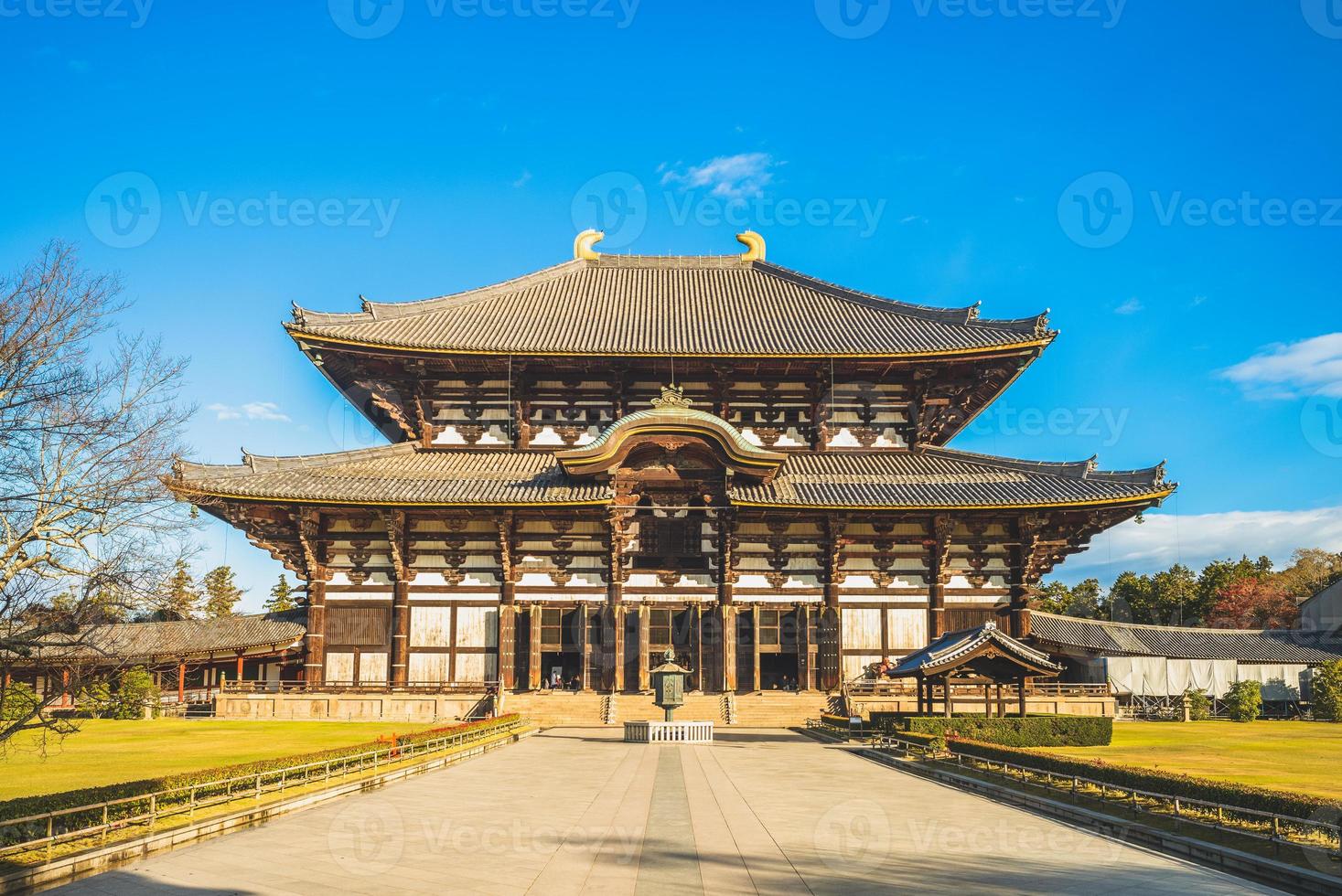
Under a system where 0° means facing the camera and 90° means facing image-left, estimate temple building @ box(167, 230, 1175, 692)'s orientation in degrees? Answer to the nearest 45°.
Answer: approximately 0°

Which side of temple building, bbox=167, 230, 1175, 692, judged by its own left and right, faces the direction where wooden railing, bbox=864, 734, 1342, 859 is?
front

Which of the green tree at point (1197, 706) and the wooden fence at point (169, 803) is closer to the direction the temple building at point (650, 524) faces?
the wooden fence

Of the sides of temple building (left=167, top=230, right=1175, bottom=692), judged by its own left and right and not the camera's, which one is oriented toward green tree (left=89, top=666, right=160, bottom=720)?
right

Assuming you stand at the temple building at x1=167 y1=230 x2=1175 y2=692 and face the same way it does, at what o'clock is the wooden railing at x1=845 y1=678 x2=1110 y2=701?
The wooden railing is roughly at 11 o'clock from the temple building.

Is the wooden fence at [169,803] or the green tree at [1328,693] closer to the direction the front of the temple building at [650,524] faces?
the wooden fence

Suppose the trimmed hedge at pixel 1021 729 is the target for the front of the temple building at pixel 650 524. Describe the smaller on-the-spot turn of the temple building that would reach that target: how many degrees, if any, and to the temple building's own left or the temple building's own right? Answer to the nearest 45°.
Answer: approximately 45° to the temple building's own left

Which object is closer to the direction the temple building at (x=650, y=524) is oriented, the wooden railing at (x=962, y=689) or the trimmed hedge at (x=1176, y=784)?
the trimmed hedge

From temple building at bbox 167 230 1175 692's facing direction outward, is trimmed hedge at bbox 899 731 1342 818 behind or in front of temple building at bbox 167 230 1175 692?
in front

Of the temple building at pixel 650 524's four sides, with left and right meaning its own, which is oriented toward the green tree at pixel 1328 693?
left

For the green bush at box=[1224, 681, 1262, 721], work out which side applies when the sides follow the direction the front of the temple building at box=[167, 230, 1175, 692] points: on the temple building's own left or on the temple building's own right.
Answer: on the temple building's own left

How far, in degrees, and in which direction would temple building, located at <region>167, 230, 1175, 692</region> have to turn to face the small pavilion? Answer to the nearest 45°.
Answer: approximately 45° to its left

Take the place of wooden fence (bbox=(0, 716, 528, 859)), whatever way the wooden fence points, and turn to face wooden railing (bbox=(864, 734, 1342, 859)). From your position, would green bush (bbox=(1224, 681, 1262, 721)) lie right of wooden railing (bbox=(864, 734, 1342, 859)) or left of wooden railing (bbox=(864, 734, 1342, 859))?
left
